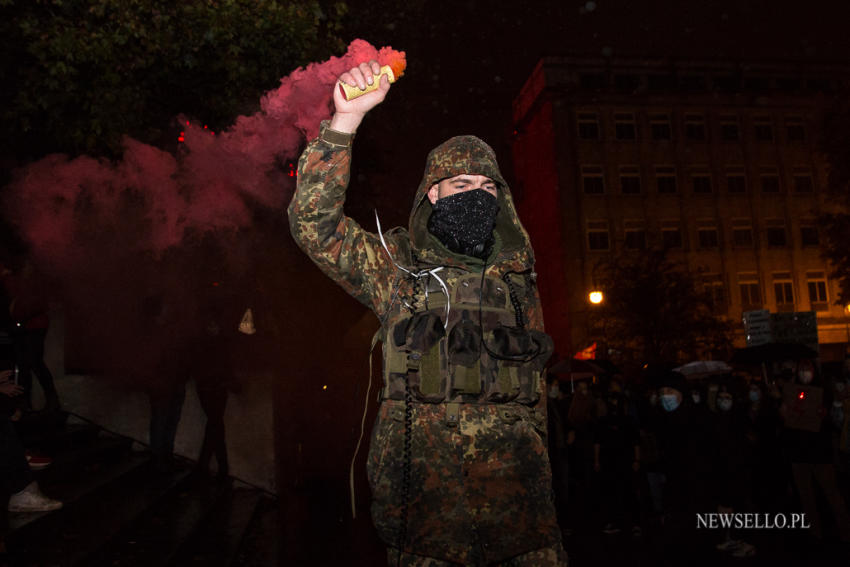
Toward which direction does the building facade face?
toward the camera

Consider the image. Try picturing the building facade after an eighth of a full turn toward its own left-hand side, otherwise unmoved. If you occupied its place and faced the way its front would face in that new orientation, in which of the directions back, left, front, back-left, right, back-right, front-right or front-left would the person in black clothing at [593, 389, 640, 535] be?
front-right

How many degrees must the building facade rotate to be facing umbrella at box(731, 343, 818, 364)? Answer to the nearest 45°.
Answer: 0° — it already faces it

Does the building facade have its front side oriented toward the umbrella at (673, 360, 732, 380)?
yes

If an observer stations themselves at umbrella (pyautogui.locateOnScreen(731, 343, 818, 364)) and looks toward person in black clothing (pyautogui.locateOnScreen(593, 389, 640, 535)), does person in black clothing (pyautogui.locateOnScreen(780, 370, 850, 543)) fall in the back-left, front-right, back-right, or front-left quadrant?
front-left

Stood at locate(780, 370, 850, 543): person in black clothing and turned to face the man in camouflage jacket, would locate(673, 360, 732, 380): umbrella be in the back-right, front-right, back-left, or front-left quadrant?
back-right

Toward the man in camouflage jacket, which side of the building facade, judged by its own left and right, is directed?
front

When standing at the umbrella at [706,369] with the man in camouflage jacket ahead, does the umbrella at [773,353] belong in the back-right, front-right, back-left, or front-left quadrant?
back-left

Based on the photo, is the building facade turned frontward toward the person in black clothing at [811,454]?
yes
